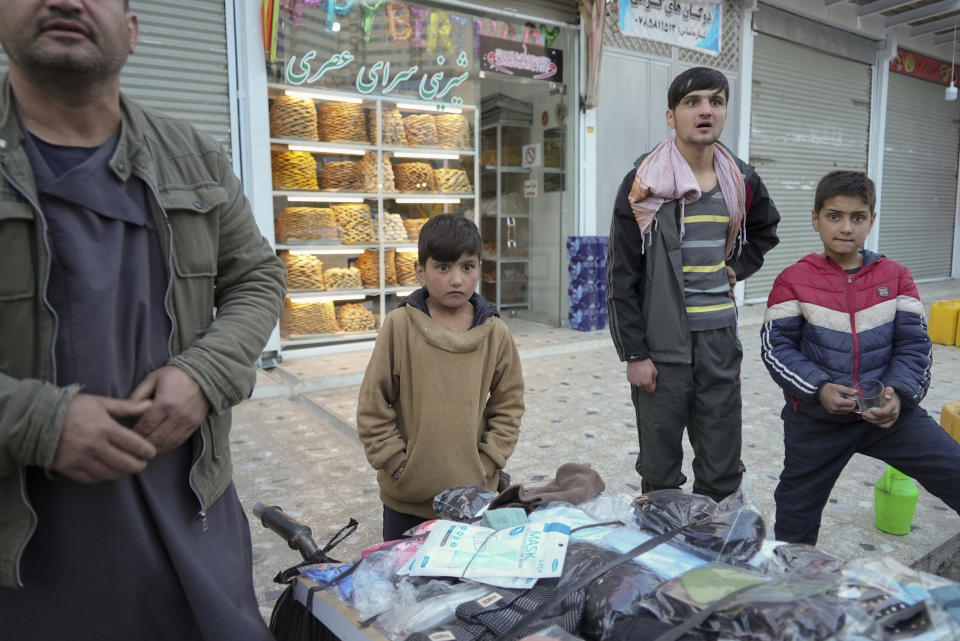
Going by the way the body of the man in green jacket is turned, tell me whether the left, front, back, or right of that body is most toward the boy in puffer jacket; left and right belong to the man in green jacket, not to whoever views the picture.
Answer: left

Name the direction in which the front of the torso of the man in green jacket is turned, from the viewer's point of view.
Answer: toward the camera

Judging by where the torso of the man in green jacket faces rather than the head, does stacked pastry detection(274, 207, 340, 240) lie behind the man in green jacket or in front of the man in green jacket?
behind

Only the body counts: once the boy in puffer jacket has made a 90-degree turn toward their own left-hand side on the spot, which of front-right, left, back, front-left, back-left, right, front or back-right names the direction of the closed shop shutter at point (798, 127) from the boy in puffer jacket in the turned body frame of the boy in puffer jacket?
left

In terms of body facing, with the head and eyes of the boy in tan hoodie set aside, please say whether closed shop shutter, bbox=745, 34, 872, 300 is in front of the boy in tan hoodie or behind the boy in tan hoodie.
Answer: behind

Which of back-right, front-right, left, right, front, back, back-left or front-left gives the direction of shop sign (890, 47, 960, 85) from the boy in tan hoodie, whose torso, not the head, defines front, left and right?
back-left

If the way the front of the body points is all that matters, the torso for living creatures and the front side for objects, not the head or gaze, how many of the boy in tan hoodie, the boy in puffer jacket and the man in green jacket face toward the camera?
3

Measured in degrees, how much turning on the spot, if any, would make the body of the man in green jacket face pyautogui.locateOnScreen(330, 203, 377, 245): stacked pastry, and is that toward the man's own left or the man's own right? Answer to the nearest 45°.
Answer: approximately 180°

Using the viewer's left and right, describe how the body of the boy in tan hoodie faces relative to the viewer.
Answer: facing the viewer

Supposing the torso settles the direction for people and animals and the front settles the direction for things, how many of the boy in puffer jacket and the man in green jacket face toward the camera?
2
